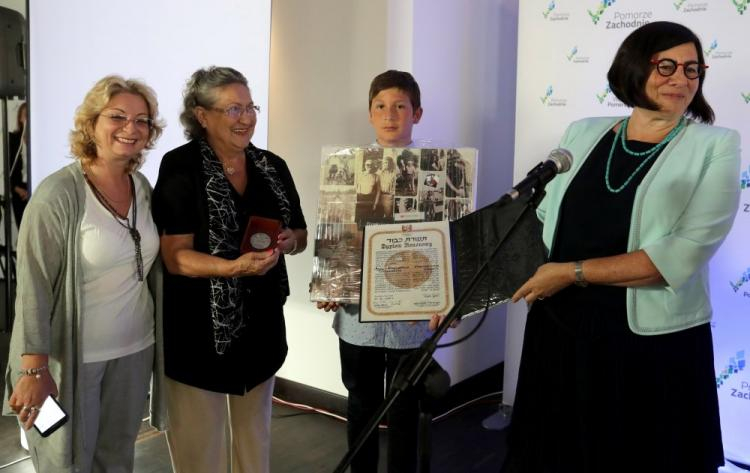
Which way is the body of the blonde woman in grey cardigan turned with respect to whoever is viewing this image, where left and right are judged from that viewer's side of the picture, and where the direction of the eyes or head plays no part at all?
facing the viewer and to the right of the viewer

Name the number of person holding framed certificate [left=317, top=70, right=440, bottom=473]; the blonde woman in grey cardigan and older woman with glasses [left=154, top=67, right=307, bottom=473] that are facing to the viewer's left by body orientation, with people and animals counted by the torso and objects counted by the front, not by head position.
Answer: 0

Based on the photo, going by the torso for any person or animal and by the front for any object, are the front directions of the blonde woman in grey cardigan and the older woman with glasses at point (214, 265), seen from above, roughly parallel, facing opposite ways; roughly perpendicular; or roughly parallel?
roughly parallel

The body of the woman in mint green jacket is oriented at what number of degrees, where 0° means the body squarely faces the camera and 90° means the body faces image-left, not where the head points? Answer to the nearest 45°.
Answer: approximately 45°

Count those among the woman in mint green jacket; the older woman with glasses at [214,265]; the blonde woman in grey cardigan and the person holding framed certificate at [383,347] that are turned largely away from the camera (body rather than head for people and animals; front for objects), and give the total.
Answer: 0

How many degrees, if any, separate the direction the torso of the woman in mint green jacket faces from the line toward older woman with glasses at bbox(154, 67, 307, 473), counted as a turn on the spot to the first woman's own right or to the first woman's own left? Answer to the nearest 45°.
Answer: approximately 45° to the first woman's own right

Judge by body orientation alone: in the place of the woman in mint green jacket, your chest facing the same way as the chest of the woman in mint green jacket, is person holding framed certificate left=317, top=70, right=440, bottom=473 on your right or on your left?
on your right

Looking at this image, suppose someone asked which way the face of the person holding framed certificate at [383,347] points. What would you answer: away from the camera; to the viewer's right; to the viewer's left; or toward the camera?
toward the camera

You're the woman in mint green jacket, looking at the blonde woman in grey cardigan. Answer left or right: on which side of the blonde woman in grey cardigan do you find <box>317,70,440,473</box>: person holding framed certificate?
right

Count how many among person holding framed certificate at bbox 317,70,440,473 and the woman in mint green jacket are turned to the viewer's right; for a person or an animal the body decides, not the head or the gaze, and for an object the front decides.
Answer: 0

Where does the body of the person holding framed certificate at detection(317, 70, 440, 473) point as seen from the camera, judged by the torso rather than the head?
toward the camera

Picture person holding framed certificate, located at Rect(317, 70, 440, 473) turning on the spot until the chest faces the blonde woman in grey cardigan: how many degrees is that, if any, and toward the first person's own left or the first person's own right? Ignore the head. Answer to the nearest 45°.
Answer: approximately 45° to the first person's own right

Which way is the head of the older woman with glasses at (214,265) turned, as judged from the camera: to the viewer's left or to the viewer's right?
to the viewer's right
